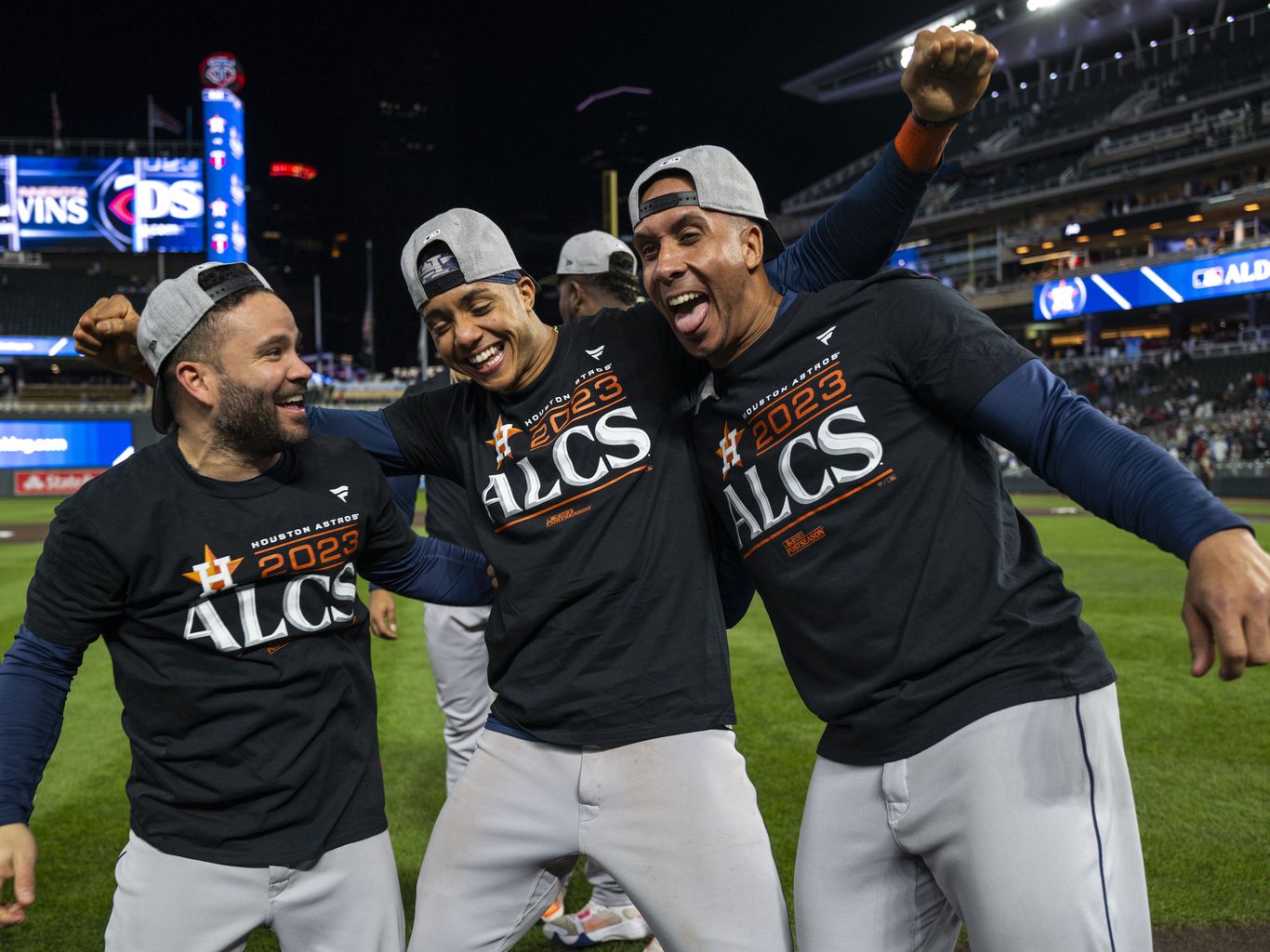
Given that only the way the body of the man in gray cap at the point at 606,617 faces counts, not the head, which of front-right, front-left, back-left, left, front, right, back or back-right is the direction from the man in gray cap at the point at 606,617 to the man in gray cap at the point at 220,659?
right

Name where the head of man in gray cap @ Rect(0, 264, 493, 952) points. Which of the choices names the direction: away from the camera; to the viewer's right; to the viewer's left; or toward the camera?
to the viewer's right

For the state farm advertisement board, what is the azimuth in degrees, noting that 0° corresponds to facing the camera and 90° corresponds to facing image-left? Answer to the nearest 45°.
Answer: approximately 0°

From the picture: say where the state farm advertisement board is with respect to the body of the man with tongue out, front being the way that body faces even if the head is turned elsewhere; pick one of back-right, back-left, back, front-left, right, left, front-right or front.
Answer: right

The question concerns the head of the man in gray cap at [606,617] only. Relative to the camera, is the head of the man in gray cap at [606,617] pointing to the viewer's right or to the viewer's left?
to the viewer's left

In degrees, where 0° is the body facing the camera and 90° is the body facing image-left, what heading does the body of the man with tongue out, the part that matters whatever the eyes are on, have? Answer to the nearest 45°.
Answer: approximately 45°

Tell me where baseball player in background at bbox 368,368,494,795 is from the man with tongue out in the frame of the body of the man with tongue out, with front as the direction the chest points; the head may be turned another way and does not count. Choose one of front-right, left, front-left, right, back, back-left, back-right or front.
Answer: right
